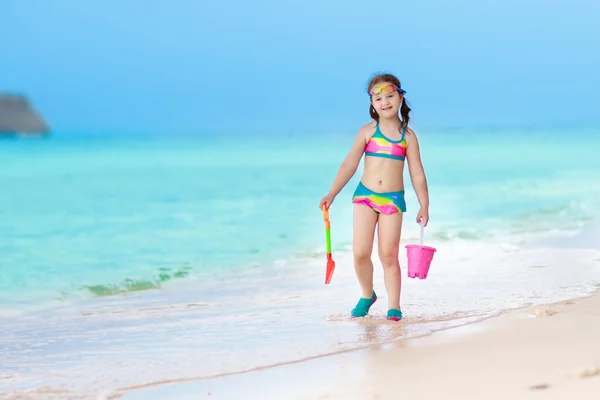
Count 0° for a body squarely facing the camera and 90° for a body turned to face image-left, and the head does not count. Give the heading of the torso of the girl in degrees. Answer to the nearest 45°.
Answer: approximately 0°
